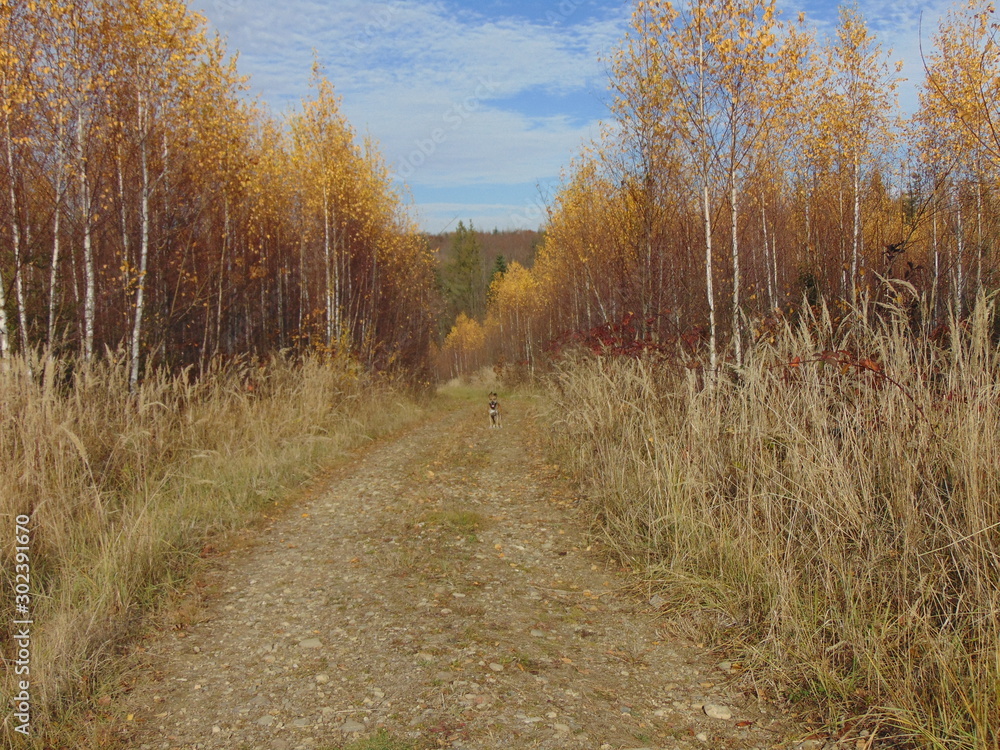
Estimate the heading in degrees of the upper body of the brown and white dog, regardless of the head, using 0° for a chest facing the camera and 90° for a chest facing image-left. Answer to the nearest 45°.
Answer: approximately 0°
